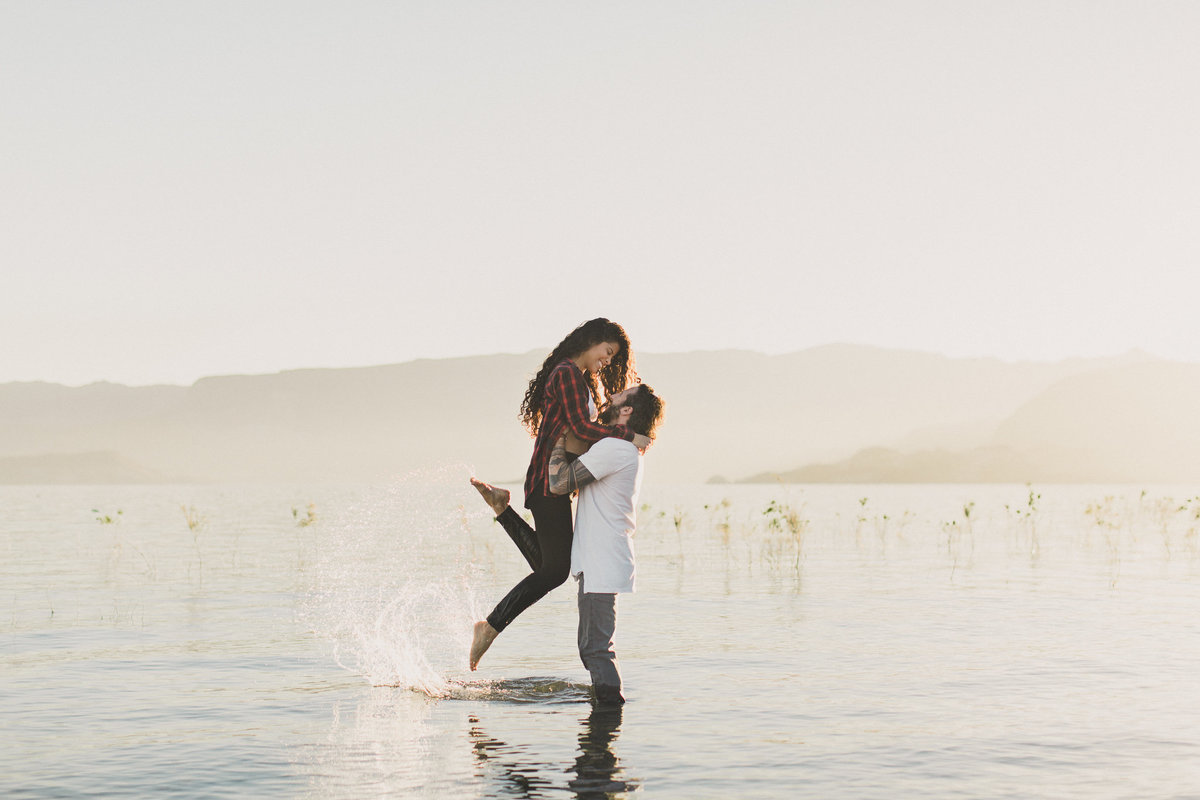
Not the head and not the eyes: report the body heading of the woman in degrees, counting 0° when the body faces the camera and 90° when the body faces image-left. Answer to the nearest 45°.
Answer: approximately 270°

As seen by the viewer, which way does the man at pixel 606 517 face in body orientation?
to the viewer's left

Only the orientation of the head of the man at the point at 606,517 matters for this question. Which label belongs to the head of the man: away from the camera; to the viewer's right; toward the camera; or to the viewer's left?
to the viewer's left
